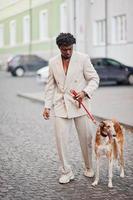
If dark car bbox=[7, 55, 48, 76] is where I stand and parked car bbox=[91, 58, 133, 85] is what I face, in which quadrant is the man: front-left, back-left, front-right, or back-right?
front-right

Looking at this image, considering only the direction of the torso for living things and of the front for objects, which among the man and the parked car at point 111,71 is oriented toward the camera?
the man

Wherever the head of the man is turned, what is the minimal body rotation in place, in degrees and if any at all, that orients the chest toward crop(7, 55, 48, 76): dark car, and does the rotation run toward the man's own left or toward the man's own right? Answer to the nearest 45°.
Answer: approximately 180°

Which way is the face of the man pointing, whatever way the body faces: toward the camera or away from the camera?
toward the camera

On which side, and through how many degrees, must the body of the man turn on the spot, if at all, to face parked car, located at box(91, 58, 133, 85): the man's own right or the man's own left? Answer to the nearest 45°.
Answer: approximately 180°

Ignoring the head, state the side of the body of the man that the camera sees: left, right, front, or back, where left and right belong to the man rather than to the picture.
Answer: front

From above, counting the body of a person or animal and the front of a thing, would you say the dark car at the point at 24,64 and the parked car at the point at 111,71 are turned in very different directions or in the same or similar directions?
same or similar directions
